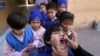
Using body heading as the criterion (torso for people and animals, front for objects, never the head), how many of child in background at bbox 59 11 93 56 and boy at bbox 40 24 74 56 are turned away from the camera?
0

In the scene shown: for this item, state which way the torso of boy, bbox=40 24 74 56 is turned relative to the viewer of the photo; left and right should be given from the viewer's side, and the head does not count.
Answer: facing the viewer and to the right of the viewer

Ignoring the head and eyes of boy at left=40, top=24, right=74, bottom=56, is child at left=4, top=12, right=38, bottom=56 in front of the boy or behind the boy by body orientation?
behind

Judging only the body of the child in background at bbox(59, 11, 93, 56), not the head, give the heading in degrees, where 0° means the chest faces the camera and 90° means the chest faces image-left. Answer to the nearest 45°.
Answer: approximately 0°
